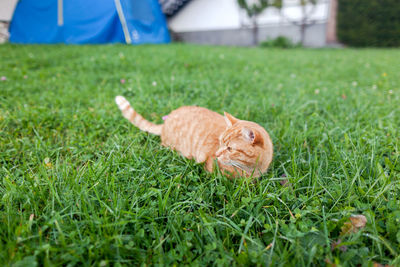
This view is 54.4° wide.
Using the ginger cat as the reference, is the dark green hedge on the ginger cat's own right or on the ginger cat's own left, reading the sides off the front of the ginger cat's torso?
on the ginger cat's own left

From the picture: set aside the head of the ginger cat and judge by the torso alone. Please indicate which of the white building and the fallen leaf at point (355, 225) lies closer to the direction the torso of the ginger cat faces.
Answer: the fallen leaf

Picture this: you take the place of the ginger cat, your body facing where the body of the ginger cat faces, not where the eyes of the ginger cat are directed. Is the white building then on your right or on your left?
on your left

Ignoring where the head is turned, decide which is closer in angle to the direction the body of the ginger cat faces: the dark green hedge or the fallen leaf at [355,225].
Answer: the fallen leaf

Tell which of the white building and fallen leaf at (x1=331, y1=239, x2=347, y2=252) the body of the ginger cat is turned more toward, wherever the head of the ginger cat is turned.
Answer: the fallen leaf

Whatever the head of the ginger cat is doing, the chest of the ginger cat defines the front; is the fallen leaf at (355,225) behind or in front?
in front

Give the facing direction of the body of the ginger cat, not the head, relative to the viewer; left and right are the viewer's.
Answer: facing the viewer and to the right of the viewer

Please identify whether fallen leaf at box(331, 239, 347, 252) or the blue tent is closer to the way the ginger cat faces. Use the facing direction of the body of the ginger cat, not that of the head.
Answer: the fallen leaf
